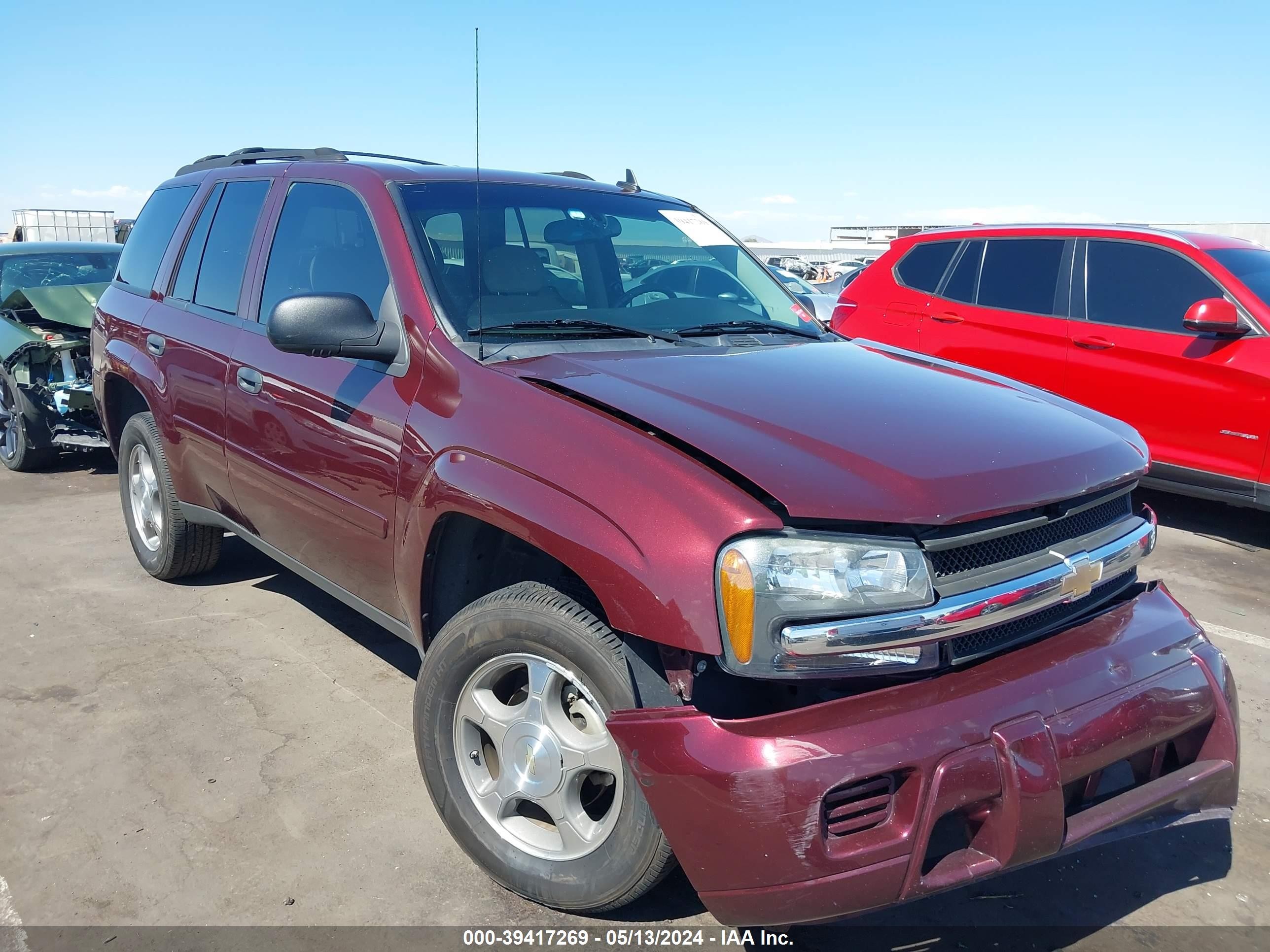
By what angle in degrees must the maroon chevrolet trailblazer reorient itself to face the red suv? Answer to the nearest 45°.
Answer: approximately 90° to its left

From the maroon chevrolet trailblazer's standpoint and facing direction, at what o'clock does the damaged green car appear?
The damaged green car is roughly at 6 o'clock from the maroon chevrolet trailblazer.

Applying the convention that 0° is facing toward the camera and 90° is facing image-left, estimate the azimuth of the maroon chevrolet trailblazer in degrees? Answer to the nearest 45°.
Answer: approximately 315°
